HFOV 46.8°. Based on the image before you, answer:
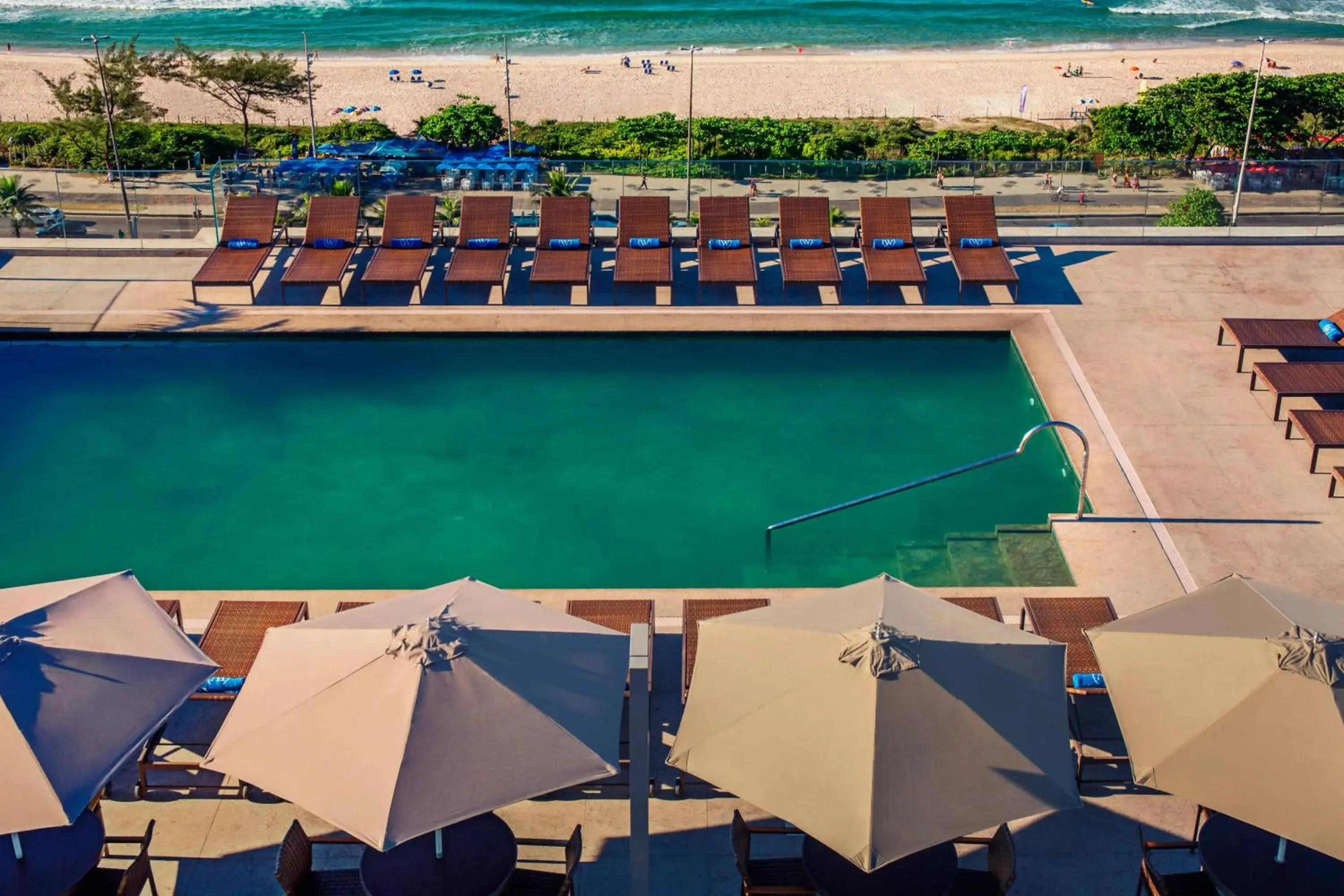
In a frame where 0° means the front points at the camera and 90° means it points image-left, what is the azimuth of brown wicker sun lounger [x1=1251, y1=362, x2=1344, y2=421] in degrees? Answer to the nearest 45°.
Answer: approximately 90°

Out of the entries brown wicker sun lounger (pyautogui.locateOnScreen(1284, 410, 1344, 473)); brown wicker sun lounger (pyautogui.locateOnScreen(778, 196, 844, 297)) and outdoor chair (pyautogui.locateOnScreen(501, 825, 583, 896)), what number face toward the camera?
1

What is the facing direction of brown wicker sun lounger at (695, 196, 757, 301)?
toward the camera

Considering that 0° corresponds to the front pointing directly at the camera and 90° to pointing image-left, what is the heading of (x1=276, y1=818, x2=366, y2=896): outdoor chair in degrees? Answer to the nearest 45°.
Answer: approximately 270°

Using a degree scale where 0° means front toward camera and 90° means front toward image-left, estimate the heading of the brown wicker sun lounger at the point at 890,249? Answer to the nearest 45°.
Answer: approximately 0°

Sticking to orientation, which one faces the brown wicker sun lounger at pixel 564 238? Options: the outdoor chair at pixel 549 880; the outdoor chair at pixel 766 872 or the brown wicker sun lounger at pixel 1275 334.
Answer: the brown wicker sun lounger at pixel 1275 334

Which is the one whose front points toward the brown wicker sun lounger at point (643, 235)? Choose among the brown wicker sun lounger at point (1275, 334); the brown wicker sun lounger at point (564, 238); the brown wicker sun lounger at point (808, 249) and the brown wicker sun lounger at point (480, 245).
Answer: the brown wicker sun lounger at point (1275, 334)

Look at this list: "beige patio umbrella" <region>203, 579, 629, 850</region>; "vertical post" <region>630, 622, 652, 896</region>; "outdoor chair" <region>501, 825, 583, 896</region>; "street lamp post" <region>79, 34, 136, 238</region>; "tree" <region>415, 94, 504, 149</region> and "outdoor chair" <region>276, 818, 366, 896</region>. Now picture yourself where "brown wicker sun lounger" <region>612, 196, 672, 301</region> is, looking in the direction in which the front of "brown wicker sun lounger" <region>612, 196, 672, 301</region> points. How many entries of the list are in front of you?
4

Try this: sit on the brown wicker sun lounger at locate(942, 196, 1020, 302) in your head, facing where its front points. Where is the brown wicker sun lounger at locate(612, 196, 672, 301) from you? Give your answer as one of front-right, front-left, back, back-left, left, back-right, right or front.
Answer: right

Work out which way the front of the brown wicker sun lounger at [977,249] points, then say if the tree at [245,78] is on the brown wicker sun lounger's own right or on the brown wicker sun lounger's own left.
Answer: on the brown wicker sun lounger's own right

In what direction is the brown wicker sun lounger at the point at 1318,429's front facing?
to the viewer's left

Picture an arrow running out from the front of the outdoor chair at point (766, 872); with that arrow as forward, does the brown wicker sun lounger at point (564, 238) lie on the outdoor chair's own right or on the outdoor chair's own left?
on the outdoor chair's own left

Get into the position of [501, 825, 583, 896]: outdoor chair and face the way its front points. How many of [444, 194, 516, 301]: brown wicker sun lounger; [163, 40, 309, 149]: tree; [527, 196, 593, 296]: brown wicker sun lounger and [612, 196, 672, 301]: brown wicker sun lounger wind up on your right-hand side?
4

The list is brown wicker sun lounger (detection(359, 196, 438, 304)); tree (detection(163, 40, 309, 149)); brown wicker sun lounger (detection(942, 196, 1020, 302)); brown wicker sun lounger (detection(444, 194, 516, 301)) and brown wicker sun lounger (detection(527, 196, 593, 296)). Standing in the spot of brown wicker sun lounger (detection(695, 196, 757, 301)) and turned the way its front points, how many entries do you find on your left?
1

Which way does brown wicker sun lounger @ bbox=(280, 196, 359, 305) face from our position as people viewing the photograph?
facing the viewer

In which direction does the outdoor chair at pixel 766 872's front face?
to the viewer's right

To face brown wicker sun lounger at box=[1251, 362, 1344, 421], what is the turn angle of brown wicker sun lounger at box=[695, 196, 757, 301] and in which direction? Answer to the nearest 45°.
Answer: approximately 45° to its left

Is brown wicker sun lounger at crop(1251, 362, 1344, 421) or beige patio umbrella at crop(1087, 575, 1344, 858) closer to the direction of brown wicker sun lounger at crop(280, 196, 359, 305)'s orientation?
the beige patio umbrella

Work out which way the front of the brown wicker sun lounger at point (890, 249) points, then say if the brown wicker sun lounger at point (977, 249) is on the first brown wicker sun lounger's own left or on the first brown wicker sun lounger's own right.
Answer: on the first brown wicker sun lounger's own left
